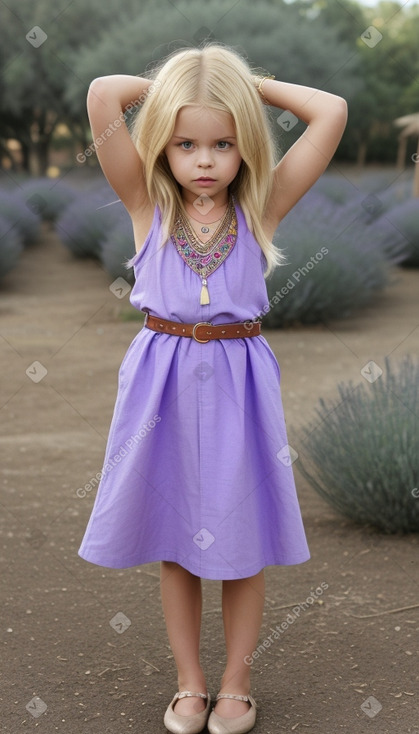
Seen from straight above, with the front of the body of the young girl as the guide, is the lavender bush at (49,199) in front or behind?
behind

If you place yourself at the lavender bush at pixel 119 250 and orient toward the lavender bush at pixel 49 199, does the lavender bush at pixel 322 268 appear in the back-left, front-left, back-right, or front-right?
back-right

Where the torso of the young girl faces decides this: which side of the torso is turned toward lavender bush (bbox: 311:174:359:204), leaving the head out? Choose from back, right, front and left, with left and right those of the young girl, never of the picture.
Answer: back

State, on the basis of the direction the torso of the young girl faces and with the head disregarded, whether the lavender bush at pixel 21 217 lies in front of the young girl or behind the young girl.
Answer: behind

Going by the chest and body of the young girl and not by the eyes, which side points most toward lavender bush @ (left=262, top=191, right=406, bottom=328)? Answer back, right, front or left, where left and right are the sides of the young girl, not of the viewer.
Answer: back

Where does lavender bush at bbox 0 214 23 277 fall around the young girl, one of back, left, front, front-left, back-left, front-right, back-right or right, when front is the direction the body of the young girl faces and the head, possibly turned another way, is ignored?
back

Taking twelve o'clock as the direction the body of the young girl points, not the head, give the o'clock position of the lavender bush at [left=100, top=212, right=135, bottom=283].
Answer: The lavender bush is roughly at 6 o'clock from the young girl.

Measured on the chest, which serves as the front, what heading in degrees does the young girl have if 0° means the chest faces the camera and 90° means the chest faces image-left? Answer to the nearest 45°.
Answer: approximately 0°

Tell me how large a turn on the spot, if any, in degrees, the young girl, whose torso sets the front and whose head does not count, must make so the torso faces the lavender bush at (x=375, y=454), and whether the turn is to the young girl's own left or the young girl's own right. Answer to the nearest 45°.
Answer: approximately 135° to the young girl's own left

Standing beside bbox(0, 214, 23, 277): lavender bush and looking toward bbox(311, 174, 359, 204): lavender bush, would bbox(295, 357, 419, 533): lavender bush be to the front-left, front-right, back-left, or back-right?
back-right

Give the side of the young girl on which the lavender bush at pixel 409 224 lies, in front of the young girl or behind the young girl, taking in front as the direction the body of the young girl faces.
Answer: behind
